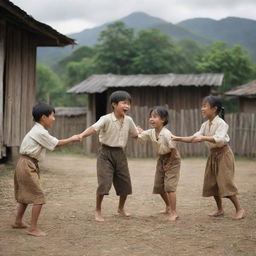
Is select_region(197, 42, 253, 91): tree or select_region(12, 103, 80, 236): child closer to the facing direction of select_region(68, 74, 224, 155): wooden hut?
the child

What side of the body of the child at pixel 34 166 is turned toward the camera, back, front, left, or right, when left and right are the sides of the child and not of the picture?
right

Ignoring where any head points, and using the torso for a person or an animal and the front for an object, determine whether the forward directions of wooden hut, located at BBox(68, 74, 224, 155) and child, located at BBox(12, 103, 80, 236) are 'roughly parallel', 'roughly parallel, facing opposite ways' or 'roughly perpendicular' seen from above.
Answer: roughly perpendicular

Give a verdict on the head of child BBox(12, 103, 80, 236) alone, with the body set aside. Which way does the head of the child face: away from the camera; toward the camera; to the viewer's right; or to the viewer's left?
to the viewer's right

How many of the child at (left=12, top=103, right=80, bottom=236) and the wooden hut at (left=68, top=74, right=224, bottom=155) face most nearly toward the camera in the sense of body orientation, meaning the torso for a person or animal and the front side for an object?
1

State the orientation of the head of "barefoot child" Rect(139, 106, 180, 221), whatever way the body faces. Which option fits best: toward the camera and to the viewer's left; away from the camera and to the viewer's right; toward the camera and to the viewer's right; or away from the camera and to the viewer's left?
toward the camera and to the viewer's left

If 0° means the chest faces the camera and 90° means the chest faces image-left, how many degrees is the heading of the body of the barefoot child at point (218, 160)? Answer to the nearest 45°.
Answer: approximately 45°

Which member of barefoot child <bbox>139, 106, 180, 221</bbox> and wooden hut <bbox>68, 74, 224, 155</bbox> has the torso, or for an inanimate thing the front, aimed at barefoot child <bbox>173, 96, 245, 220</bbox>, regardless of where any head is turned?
the wooden hut

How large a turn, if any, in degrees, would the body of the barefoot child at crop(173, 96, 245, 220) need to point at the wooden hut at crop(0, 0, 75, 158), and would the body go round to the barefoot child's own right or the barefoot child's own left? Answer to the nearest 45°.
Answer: approximately 90° to the barefoot child's own right

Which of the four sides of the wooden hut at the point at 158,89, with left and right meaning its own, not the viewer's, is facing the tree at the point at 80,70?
back

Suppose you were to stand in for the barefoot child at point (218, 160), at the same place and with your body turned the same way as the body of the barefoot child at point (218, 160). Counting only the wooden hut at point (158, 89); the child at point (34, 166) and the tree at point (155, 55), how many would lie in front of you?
1

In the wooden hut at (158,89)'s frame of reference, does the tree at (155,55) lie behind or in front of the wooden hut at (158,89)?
behind

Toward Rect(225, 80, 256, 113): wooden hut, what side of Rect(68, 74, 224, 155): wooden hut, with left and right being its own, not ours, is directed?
left

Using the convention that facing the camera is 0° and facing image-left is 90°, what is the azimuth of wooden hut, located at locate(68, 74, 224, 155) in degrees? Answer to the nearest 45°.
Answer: approximately 0°

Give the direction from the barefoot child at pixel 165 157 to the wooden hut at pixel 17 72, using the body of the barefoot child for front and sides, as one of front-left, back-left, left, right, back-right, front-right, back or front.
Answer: right
